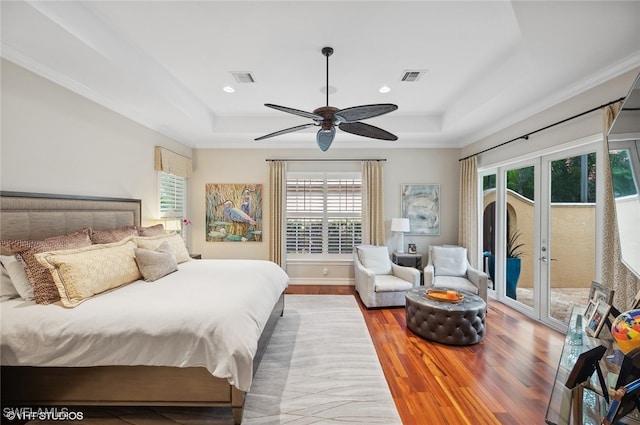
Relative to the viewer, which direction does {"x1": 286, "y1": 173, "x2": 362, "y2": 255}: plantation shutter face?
toward the camera

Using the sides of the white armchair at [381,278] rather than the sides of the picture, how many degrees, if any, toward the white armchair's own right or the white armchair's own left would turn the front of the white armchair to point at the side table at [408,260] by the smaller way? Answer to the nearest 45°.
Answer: approximately 90° to the white armchair's own left

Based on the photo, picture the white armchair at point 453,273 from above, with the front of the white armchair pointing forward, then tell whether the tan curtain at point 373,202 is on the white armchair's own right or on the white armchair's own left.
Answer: on the white armchair's own right

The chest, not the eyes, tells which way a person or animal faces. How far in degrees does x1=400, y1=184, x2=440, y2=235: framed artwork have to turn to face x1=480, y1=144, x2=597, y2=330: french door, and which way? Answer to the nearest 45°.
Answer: approximately 45° to its left

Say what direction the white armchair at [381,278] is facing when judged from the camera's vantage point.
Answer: facing the viewer and to the right of the viewer

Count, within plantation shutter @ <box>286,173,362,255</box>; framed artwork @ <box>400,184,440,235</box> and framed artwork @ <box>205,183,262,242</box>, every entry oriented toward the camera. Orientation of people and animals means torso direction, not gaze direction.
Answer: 3

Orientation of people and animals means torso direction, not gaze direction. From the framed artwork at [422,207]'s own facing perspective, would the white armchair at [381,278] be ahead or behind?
ahead

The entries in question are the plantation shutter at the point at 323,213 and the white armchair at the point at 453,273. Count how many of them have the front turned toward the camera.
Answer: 2

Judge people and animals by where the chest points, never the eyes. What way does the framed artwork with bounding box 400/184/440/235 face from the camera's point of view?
toward the camera

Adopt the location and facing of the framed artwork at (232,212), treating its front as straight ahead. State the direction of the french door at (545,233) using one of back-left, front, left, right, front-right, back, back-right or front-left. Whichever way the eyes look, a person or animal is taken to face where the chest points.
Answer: front-left

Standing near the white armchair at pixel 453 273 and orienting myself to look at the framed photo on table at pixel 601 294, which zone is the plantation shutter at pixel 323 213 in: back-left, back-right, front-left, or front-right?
back-right

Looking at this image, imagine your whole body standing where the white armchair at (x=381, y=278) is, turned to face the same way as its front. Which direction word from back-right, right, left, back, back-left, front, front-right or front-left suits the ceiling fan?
front-right

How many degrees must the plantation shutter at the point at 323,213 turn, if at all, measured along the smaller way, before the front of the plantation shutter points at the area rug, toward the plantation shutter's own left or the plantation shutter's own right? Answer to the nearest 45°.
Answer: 0° — it already faces it

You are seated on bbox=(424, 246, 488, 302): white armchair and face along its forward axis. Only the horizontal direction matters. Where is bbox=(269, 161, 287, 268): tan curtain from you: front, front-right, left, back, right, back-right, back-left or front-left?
right

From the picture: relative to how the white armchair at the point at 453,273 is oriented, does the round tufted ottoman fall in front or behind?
in front

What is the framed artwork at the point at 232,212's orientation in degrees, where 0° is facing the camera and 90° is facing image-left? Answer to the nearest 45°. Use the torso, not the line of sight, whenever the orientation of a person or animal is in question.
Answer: approximately 0°
